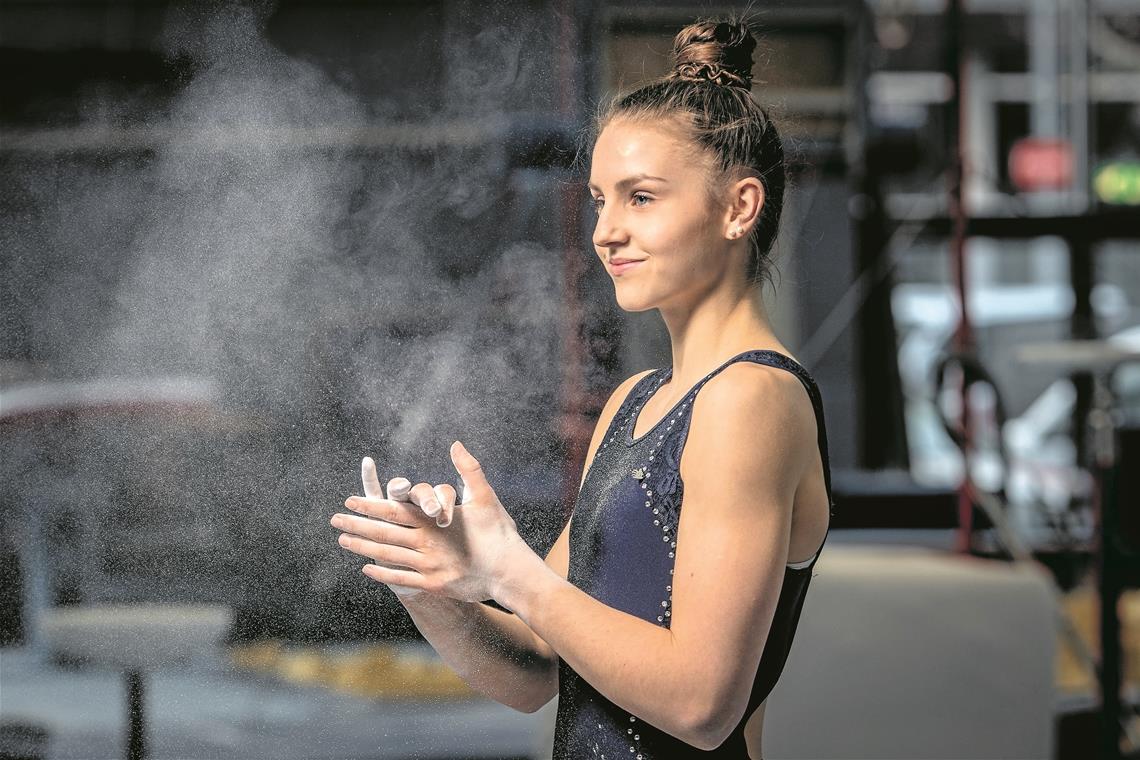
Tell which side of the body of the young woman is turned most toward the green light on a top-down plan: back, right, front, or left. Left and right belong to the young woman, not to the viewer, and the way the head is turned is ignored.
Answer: back

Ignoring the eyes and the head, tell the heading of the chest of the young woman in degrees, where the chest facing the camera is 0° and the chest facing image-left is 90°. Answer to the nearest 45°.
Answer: approximately 45°
